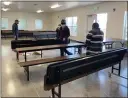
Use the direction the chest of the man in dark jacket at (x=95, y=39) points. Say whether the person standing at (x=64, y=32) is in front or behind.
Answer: in front

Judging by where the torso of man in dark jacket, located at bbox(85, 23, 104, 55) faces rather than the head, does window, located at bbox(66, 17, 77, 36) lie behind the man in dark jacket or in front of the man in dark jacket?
in front

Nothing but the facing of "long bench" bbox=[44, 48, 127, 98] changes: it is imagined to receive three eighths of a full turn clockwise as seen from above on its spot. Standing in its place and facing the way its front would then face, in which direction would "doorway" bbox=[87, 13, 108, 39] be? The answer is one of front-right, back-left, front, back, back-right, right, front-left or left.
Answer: left

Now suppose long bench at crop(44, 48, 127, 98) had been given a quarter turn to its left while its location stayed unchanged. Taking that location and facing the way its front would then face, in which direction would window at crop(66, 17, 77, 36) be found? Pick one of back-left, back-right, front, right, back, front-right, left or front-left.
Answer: back-right
